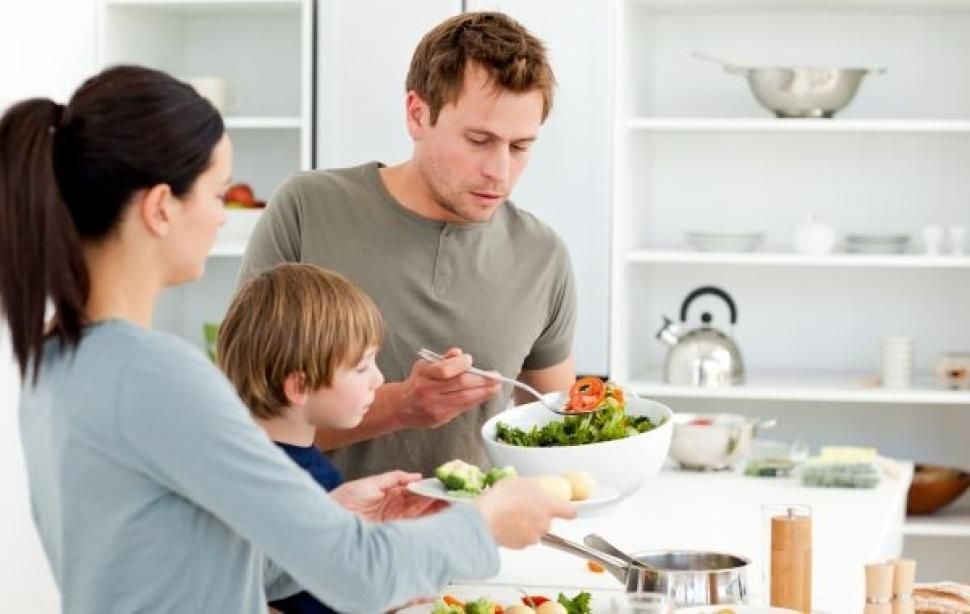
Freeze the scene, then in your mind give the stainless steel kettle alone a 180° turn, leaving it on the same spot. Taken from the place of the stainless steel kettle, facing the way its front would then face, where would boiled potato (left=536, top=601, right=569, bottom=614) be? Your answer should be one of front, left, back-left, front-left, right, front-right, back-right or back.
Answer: right

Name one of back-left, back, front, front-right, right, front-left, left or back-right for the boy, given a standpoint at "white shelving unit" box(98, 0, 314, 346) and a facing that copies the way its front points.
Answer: front

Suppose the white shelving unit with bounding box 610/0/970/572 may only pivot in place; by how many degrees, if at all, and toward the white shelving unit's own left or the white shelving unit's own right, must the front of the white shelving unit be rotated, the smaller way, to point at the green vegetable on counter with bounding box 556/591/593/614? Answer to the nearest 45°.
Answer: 0° — it already faces it

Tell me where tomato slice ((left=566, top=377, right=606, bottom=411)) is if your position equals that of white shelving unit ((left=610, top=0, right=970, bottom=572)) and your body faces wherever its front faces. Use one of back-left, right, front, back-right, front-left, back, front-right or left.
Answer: front

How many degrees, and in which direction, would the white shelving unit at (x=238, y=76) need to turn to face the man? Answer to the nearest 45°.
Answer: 0° — it already faces them

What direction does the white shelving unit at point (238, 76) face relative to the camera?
toward the camera

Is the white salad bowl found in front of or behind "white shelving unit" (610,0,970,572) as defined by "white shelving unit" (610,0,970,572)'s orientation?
in front

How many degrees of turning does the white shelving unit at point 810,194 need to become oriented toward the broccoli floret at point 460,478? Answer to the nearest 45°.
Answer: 0° — it already faces it

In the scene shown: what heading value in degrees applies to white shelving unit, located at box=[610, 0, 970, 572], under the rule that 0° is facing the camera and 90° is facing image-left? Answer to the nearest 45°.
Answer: approximately 0°

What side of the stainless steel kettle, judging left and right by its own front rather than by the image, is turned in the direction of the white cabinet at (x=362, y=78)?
front

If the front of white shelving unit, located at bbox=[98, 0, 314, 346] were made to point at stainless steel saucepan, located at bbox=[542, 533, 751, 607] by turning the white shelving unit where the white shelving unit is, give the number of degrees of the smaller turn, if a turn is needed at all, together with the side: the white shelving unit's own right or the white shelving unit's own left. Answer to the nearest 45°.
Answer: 0° — it already faces it

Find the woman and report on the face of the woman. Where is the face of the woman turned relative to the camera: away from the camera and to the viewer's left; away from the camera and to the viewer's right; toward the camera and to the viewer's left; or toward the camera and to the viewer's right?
away from the camera and to the viewer's right

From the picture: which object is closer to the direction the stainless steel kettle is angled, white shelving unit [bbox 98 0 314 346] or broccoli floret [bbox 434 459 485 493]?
the white shelving unit

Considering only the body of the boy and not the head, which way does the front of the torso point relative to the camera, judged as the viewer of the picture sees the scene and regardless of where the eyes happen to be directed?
to the viewer's right

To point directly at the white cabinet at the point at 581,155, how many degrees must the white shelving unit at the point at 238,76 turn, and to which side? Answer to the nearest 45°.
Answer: approximately 45° to its left

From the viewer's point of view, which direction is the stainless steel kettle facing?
to the viewer's left

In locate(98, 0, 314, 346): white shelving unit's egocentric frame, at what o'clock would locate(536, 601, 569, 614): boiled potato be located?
The boiled potato is roughly at 12 o'clock from the white shelving unit.
